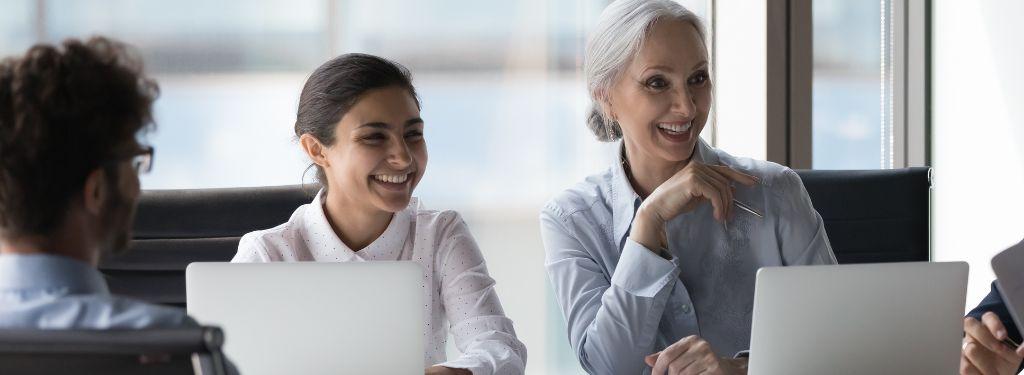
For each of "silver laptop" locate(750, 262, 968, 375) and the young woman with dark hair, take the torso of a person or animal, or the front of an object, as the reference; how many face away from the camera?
1

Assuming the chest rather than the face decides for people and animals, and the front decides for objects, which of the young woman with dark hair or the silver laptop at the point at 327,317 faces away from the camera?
the silver laptop

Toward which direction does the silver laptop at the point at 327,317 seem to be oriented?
away from the camera

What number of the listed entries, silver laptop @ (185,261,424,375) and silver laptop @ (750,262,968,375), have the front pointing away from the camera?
2

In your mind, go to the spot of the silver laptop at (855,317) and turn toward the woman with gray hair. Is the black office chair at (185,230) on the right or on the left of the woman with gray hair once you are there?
left

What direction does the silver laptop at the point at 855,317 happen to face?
away from the camera

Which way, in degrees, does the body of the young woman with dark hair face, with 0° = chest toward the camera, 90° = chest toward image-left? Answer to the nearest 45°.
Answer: approximately 315°

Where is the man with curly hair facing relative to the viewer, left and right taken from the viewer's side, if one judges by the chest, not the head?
facing away from the viewer and to the right of the viewer

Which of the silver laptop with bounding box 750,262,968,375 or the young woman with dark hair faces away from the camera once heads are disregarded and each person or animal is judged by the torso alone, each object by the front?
the silver laptop

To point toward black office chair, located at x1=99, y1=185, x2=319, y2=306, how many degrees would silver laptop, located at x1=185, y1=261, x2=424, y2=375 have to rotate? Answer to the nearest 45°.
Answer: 0° — it already faces it

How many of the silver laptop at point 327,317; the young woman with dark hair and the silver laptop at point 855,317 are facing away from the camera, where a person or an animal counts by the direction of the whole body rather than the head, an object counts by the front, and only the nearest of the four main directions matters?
2
